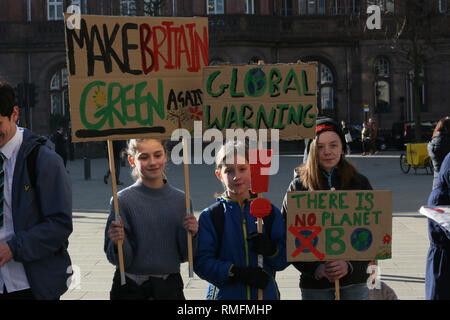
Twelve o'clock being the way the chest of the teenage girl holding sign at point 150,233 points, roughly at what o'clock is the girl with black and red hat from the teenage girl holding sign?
The girl with black and red hat is roughly at 9 o'clock from the teenage girl holding sign.

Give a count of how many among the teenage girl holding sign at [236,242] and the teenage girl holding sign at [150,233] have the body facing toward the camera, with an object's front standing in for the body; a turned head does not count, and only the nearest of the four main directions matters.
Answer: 2

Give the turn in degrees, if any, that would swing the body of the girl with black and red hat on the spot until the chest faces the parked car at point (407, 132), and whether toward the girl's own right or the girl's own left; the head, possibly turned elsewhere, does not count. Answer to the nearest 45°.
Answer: approximately 180°

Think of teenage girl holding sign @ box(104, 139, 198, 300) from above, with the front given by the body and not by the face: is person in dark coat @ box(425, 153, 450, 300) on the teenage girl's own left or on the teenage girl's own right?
on the teenage girl's own left

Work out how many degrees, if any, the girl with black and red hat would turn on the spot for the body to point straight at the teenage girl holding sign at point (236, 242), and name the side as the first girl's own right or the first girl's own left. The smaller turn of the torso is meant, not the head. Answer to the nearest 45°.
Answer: approximately 45° to the first girl's own right
